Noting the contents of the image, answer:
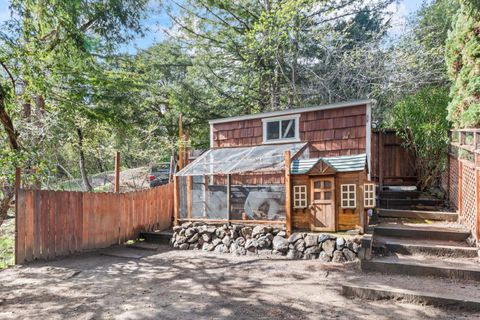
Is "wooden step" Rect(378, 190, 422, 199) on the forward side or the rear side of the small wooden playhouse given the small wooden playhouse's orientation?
on the rear side

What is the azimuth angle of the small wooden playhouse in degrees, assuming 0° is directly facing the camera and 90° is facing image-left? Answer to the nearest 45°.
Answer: approximately 0°

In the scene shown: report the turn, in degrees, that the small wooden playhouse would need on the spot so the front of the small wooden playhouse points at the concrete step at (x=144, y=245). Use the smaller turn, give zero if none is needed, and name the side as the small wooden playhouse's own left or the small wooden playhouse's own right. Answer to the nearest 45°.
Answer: approximately 90° to the small wooden playhouse's own right

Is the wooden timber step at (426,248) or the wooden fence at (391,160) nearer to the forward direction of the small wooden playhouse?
the wooden timber step

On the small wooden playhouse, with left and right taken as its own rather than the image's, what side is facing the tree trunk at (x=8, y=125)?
right

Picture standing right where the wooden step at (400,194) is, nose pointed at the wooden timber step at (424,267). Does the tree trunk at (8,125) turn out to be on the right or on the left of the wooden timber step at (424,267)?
right

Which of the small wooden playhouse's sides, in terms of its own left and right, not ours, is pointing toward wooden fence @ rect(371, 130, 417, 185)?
back
